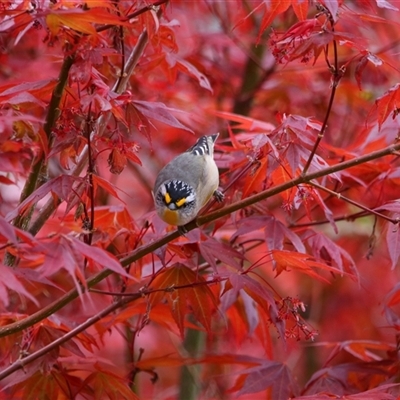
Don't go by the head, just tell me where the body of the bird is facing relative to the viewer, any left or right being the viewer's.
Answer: facing the viewer and to the left of the viewer
